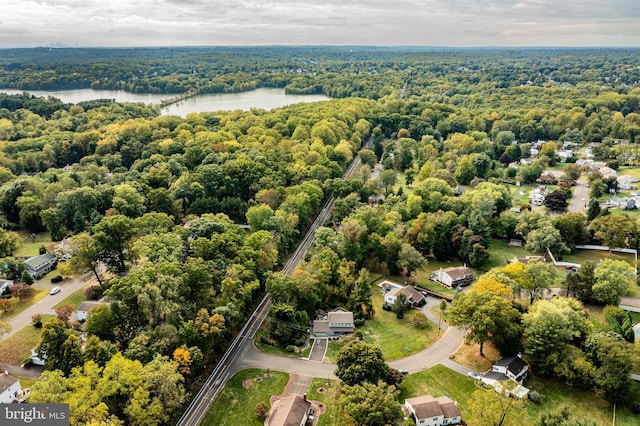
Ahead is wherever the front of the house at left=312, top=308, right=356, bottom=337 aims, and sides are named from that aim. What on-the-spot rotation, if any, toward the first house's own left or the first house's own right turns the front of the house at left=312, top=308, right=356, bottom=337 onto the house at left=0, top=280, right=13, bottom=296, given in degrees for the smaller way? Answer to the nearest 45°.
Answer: approximately 90° to the first house's own right

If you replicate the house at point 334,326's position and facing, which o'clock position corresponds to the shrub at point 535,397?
The shrub is roughly at 10 o'clock from the house.

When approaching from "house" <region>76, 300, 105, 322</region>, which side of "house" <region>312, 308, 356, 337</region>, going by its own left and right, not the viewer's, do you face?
right

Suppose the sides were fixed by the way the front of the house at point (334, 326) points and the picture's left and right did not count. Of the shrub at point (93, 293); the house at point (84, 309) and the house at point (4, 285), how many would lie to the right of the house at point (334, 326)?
3

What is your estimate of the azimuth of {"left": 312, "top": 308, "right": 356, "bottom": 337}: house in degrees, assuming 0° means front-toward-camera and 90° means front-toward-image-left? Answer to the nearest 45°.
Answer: approximately 0°

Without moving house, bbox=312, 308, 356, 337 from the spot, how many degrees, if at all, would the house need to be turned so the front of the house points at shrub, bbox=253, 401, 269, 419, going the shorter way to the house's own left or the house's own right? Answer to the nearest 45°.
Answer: approximately 45° to the house's own right

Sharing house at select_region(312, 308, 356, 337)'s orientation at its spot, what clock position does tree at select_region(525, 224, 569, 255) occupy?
The tree is roughly at 8 o'clock from the house.

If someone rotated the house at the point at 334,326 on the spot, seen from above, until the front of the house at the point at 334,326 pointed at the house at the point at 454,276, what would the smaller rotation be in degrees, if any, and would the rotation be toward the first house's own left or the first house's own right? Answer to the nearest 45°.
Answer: approximately 135° to the first house's own left

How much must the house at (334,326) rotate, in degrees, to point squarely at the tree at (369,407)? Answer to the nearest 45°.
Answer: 0° — it already faces it

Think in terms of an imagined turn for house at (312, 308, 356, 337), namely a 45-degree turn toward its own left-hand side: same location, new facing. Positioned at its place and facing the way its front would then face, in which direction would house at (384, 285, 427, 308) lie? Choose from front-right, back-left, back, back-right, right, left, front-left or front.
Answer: left

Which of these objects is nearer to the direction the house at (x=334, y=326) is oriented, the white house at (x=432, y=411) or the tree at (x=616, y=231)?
the white house
